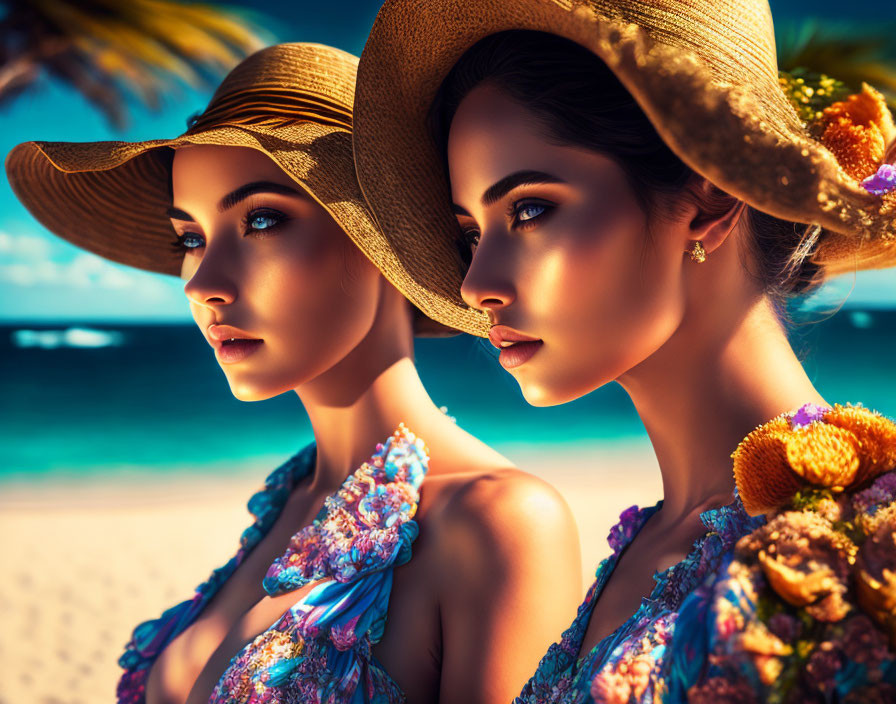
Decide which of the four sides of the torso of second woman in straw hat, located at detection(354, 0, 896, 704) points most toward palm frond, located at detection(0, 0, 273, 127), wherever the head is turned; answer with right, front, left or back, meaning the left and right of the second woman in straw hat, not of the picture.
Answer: right

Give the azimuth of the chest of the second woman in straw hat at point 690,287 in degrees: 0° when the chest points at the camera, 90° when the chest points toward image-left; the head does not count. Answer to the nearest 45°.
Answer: approximately 45°

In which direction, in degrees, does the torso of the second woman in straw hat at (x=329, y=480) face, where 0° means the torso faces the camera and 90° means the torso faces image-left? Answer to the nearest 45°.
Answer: approximately 45°

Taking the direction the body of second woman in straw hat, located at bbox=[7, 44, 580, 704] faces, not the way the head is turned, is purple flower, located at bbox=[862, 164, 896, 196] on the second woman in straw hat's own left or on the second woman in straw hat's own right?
on the second woman in straw hat's own left

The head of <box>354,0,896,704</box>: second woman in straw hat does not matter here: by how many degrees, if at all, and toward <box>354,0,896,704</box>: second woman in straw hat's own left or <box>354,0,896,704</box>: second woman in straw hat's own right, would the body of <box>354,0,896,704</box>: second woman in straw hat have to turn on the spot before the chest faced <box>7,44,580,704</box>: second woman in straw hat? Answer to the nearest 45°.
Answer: approximately 90° to <box>354,0,896,704</box>: second woman in straw hat's own right

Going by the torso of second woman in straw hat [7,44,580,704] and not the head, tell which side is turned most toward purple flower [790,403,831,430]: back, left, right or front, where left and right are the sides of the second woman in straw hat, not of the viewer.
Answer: left
